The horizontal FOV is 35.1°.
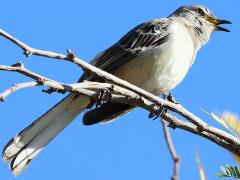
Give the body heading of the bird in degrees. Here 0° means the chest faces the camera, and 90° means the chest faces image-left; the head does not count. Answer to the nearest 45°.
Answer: approximately 270°

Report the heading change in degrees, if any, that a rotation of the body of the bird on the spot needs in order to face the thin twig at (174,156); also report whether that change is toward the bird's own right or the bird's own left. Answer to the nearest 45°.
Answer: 0° — it already faces it
